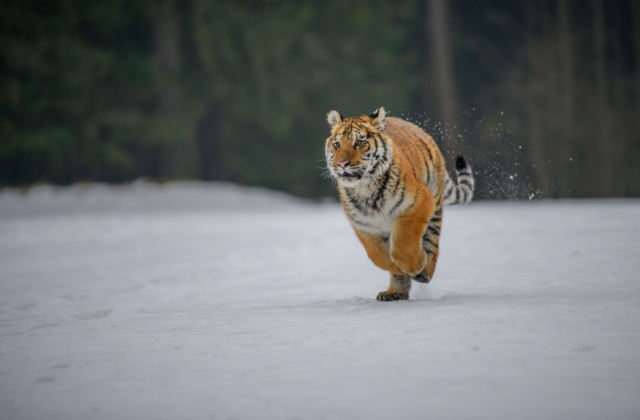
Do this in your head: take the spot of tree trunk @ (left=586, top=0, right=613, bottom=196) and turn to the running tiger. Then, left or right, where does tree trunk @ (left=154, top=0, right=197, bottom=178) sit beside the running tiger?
right

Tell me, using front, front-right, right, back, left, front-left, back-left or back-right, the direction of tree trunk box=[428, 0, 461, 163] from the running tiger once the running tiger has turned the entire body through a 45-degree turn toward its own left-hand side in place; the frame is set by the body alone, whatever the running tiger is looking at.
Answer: back

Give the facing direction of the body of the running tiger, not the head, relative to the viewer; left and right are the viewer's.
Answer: facing the viewer and to the left of the viewer

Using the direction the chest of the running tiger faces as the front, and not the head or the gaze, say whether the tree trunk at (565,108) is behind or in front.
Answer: behind

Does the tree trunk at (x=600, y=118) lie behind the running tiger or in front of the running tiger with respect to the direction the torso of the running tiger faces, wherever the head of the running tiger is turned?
behind

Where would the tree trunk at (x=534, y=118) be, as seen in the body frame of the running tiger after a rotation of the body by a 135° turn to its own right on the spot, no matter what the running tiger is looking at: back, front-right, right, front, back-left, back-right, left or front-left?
front

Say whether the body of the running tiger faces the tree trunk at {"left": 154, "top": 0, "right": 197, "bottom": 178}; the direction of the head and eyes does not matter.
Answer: no
